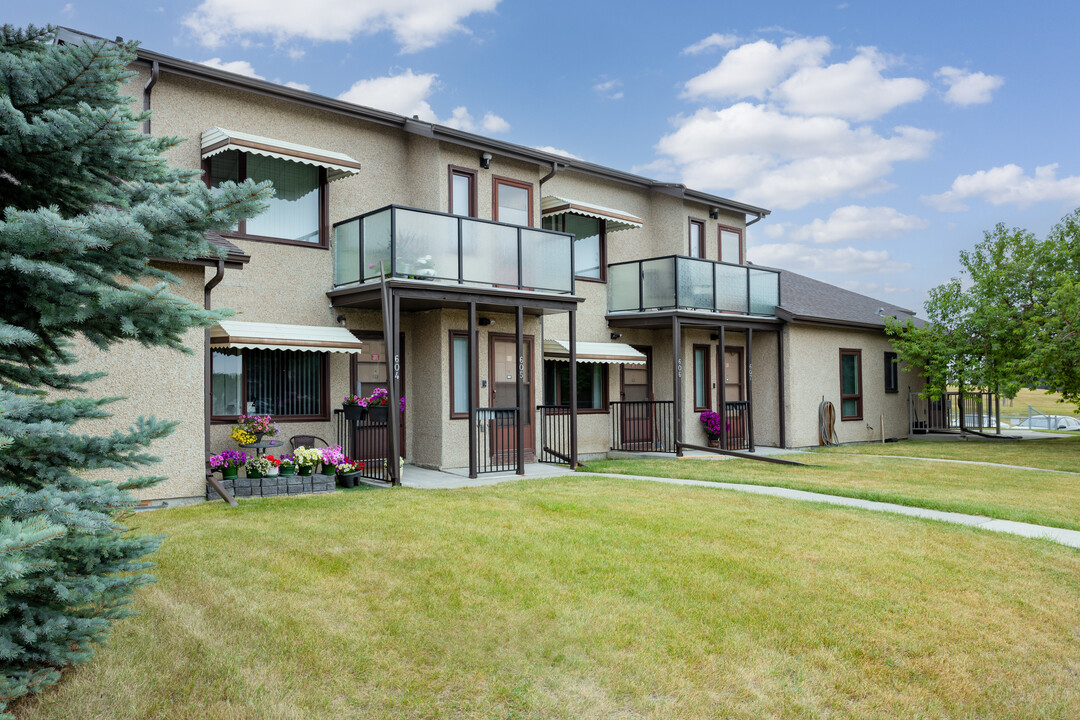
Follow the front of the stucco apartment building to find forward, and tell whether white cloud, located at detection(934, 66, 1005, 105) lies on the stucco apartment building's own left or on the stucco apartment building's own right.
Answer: on the stucco apartment building's own left

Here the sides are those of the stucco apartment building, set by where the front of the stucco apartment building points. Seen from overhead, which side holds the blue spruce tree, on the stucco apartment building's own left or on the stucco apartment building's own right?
on the stucco apartment building's own right

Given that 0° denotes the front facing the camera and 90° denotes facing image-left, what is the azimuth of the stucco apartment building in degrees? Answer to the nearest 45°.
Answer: approximately 315°

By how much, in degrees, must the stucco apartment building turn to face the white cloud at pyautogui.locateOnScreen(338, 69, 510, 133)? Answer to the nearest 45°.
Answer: approximately 135° to its left

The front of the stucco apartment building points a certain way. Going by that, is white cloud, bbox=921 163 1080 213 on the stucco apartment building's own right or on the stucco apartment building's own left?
on the stucco apartment building's own left

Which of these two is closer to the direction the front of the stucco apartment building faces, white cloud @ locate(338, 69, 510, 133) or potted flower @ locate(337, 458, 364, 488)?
the potted flower

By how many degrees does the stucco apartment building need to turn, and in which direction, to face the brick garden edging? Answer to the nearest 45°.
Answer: approximately 90° to its right

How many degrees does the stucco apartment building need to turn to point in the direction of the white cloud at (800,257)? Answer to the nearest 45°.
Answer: approximately 90° to its left
